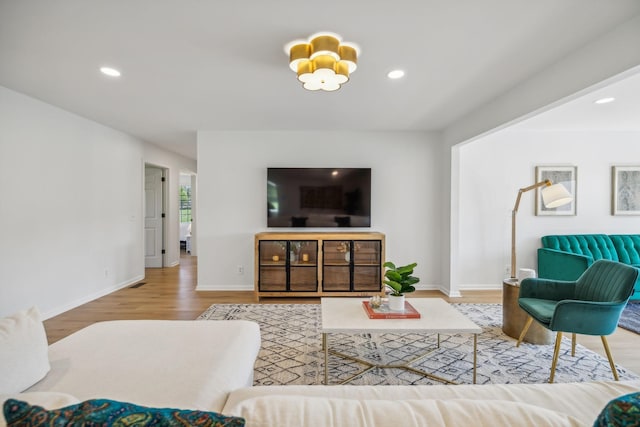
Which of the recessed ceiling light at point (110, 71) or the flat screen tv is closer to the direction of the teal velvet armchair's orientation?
the recessed ceiling light

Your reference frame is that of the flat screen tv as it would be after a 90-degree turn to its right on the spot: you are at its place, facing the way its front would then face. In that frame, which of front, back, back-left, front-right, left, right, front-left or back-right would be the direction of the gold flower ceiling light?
left

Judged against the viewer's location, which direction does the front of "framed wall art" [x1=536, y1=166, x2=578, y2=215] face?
facing the viewer

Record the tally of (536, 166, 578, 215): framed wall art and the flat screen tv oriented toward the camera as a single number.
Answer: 2

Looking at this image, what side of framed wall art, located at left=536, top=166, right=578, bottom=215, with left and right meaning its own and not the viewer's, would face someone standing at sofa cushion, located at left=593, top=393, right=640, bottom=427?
front

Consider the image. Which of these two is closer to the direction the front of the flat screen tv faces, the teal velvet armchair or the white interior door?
the teal velvet armchair

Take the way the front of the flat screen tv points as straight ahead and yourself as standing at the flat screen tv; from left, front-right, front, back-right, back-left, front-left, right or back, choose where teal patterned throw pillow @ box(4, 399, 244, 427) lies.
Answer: front

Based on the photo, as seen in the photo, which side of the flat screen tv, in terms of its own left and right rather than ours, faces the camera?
front

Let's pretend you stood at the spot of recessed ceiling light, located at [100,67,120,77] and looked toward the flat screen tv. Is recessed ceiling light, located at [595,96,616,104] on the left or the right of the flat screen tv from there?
right

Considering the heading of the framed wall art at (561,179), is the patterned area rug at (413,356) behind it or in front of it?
in front

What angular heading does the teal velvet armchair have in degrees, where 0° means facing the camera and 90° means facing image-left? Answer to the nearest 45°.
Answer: approximately 45°

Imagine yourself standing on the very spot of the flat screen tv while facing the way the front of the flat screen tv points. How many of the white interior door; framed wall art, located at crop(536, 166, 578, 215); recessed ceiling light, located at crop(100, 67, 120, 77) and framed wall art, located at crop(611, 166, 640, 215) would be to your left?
2

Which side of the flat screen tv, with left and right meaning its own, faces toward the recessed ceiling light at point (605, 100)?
left

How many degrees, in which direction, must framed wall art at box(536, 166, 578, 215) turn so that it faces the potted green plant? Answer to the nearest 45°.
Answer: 0° — it already faces it

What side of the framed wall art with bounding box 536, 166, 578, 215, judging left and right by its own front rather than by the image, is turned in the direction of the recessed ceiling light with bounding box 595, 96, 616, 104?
front

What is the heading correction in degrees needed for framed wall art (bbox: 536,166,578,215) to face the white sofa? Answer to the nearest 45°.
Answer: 0° — it already faces it

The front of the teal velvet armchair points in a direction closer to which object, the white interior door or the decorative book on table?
the decorative book on table
